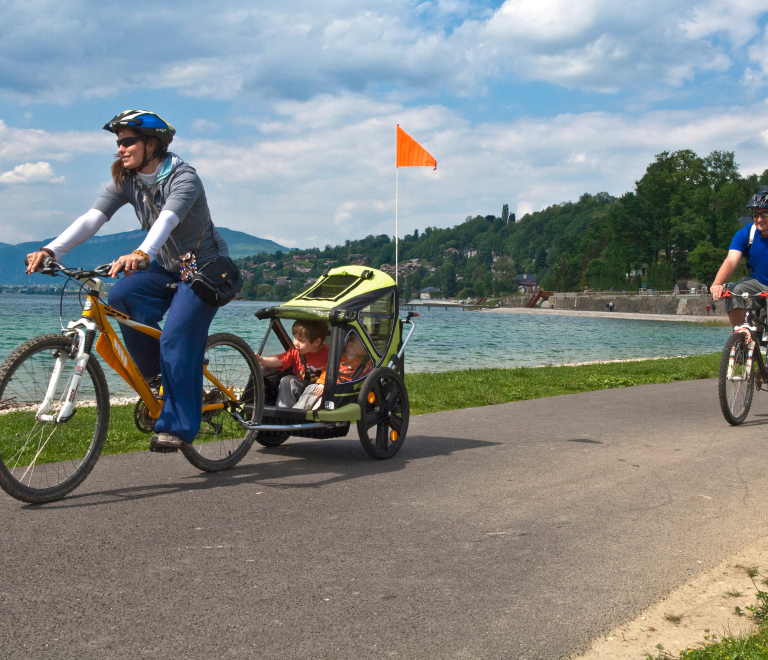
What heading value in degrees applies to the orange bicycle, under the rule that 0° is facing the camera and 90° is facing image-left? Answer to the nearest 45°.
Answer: approximately 45°

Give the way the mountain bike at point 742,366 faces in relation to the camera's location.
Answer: facing the viewer and to the left of the viewer

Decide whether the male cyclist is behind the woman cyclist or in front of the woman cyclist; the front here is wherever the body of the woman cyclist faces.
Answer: behind

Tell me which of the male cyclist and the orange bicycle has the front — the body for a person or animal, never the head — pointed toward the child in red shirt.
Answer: the male cyclist

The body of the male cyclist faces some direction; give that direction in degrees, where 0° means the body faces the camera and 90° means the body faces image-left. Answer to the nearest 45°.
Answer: approximately 45°

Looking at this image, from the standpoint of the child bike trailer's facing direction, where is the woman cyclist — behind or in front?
in front

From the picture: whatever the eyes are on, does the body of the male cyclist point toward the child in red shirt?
yes

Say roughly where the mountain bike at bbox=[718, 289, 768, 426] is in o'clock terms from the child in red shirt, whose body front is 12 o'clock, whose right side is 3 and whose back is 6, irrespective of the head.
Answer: The mountain bike is roughly at 7 o'clock from the child in red shirt.

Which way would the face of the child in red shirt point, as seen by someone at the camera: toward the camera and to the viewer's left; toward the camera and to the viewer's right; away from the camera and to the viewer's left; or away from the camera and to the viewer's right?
toward the camera and to the viewer's left

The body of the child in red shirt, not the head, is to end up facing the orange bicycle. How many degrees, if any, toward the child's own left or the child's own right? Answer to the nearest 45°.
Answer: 0° — they already face it

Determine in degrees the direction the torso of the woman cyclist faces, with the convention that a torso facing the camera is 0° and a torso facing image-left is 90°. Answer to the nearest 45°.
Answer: approximately 45°

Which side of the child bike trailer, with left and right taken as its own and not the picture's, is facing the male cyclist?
back

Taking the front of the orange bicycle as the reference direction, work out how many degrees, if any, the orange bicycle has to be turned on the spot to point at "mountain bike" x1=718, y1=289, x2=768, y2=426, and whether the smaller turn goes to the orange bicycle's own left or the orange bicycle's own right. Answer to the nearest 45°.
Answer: approximately 135° to the orange bicycle's own left

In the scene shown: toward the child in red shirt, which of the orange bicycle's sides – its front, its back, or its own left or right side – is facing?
back

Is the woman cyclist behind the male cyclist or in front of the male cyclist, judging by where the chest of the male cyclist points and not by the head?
in front

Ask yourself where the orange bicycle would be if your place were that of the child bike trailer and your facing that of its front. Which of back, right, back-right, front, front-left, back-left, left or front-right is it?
front
